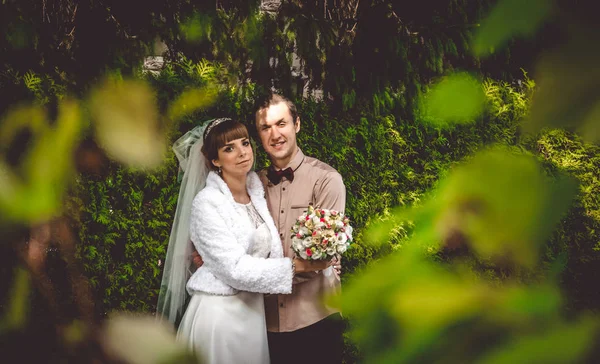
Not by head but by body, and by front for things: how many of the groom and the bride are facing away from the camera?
0

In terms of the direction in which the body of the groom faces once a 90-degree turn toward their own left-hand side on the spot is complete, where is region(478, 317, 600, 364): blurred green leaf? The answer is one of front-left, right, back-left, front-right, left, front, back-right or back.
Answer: front-right

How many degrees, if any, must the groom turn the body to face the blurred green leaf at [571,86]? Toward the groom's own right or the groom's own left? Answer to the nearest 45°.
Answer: approximately 45° to the groom's own left

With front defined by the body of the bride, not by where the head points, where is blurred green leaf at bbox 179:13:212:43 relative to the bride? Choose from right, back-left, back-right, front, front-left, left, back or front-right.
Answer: front-right

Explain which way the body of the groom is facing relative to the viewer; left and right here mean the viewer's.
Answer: facing the viewer and to the left of the viewer

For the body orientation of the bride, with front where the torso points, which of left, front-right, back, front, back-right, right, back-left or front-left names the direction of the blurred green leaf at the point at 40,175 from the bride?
front-right

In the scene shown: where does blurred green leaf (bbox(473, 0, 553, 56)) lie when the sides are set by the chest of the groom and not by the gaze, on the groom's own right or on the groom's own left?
on the groom's own left

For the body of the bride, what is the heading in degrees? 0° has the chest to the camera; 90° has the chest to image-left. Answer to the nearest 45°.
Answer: approximately 315°

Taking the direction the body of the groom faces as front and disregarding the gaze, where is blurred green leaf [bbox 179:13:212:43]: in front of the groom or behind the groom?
in front

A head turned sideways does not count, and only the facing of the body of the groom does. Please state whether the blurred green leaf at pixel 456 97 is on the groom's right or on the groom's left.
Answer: on the groom's left
